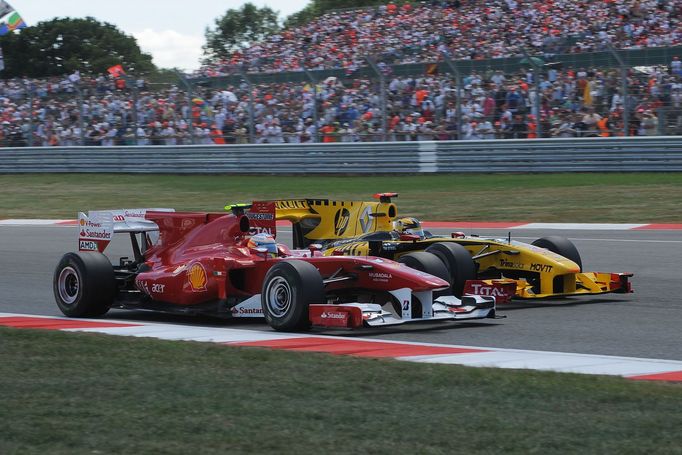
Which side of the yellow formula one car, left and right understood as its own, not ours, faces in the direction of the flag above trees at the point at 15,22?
back

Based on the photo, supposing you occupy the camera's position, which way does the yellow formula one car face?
facing the viewer and to the right of the viewer

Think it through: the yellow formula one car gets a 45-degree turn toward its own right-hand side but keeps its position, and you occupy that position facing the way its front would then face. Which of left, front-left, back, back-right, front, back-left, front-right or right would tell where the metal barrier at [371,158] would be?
back

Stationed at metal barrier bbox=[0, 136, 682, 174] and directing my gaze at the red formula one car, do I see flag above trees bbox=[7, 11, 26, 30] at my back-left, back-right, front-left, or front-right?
back-right

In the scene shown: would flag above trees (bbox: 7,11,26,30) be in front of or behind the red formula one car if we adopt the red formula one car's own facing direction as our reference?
behind

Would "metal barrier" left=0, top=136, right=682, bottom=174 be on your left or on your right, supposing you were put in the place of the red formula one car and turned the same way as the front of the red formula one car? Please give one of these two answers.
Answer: on your left

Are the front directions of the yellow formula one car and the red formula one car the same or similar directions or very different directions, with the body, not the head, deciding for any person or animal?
same or similar directions

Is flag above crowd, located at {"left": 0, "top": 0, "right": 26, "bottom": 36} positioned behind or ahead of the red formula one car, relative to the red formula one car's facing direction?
behind

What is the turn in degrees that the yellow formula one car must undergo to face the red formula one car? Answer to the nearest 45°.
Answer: approximately 90° to its right

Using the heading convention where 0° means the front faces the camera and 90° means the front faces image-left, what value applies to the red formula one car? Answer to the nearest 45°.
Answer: approximately 315°

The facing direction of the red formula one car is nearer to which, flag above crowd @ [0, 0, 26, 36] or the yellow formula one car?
the yellow formula one car

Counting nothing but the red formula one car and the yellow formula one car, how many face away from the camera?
0
